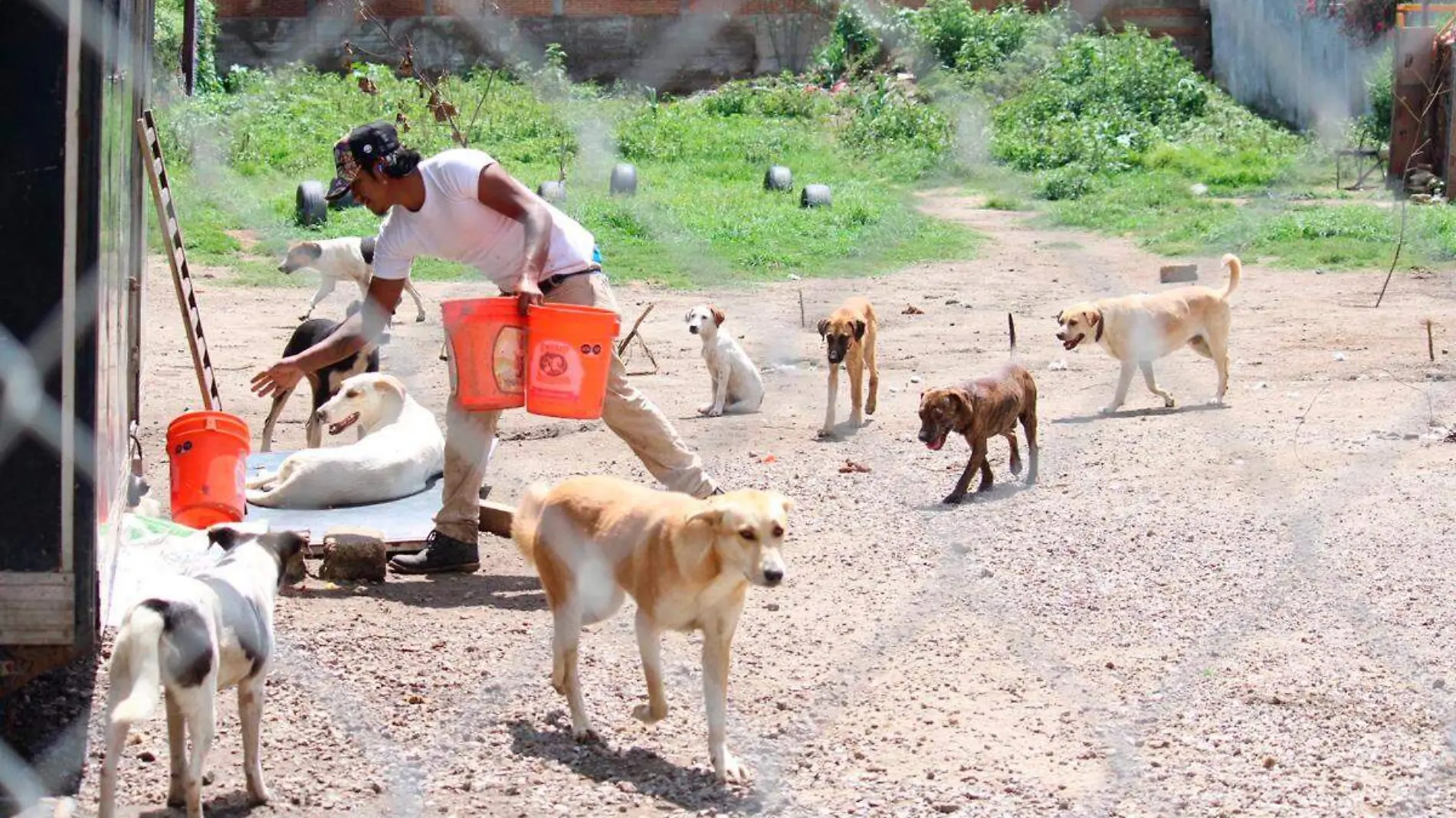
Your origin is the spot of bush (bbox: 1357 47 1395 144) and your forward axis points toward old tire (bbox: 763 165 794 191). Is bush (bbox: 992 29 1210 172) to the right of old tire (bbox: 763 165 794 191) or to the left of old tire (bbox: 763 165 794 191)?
right

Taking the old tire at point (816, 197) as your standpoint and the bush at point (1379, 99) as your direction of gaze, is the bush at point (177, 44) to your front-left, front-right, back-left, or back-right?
back-left

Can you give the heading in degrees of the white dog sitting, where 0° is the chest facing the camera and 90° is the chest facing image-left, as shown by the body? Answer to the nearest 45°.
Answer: approximately 45°

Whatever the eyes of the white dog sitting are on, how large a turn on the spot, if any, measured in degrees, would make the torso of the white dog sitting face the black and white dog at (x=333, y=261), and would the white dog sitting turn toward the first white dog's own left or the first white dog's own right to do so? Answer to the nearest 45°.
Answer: approximately 90° to the first white dog's own right

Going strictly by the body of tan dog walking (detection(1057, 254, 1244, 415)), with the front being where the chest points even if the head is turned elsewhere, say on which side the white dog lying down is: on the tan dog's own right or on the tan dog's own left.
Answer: on the tan dog's own left

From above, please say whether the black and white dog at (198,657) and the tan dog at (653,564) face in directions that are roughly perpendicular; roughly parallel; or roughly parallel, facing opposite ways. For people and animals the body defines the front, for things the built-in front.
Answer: roughly perpendicular

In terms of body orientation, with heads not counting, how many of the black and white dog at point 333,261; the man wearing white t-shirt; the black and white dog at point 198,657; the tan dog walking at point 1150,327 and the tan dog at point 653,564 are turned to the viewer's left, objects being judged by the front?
3

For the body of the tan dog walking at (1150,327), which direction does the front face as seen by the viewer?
to the viewer's left

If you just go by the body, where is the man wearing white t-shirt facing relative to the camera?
to the viewer's left

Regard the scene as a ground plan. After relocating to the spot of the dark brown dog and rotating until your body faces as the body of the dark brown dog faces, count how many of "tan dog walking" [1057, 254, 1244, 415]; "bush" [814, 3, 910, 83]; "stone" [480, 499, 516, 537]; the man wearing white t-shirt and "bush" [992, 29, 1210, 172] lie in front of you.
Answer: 2

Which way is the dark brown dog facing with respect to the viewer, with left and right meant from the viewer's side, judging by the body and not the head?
facing the viewer and to the left of the viewer

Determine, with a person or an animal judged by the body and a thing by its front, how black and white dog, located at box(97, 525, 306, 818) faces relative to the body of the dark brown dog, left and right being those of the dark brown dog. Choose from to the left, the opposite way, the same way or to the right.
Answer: the opposite way

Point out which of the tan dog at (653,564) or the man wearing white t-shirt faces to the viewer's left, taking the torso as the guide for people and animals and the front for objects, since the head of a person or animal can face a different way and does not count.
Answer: the man wearing white t-shirt

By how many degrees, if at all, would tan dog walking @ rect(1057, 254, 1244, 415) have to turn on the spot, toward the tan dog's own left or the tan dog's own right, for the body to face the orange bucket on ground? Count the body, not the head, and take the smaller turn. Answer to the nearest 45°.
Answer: approximately 45° to the tan dog's own left

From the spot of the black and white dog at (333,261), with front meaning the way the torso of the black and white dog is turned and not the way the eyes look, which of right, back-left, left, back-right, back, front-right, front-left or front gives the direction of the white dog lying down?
left

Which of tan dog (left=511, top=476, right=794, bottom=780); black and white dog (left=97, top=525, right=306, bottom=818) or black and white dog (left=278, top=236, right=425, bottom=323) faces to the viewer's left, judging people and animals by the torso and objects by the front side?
black and white dog (left=278, top=236, right=425, bottom=323)

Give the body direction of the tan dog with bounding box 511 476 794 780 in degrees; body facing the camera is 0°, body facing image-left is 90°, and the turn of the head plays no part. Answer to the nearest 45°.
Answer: approximately 315°
